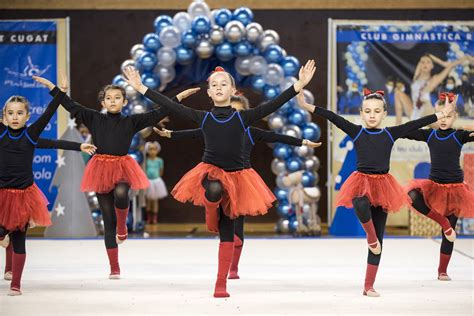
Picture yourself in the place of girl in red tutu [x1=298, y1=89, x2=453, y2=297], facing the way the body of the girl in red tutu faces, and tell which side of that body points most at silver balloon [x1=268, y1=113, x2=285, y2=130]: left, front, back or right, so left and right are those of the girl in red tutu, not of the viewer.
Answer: back

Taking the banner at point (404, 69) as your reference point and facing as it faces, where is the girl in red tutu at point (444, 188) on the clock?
The girl in red tutu is roughly at 12 o'clock from the banner.

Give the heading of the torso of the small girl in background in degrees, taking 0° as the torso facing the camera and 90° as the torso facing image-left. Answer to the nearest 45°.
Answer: approximately 0°

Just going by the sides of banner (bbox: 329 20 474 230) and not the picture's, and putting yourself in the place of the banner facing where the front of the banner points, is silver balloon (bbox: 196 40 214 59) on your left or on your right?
on your right

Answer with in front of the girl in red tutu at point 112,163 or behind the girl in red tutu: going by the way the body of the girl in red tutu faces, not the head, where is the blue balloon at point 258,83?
behind
